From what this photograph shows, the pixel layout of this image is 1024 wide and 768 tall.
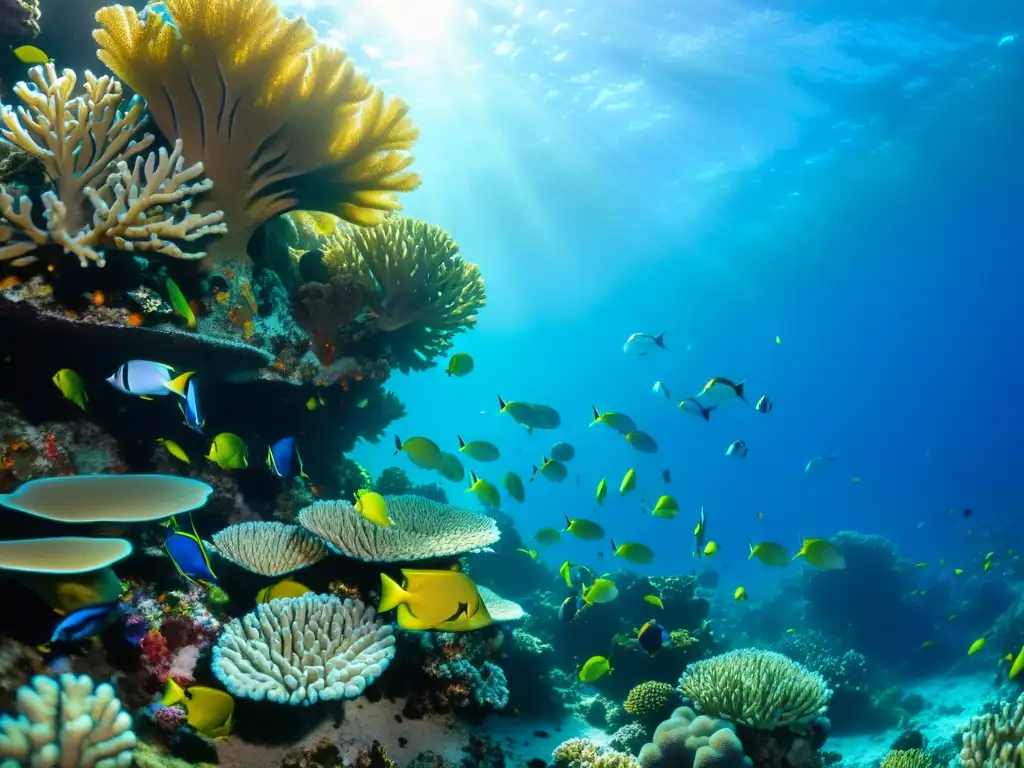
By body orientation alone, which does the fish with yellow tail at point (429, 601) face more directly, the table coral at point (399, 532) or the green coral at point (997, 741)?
the green coral

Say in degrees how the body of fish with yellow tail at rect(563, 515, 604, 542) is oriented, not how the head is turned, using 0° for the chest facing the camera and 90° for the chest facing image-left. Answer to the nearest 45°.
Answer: approximately 270°

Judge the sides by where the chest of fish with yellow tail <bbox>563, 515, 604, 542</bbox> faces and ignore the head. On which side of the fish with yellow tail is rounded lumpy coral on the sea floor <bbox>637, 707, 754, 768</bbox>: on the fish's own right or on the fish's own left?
on the fish's own right

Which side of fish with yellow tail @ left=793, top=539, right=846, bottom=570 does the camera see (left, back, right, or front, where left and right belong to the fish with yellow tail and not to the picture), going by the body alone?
right

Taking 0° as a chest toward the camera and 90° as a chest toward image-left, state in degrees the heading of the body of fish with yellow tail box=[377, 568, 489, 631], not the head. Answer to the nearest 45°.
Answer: approximately 270°

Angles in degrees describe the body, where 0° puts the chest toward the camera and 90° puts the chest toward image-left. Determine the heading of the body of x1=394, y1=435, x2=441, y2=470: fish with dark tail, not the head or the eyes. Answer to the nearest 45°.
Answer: approximately 270°

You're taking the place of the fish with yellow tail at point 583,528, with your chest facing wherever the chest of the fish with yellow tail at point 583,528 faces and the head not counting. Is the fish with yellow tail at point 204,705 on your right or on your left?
on your right

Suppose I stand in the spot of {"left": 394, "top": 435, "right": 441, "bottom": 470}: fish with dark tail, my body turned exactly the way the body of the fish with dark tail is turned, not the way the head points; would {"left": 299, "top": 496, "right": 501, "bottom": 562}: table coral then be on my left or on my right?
on my right
